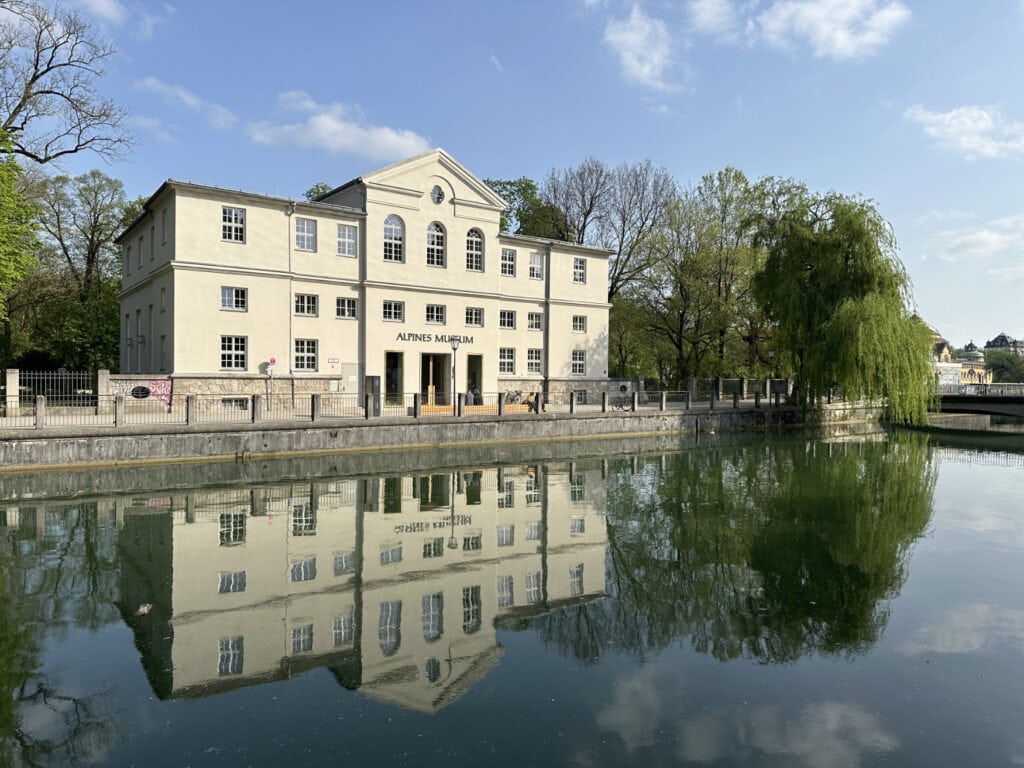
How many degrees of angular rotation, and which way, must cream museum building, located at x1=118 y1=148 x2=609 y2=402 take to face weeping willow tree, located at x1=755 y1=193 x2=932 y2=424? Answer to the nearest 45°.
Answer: approximately 45° to its left

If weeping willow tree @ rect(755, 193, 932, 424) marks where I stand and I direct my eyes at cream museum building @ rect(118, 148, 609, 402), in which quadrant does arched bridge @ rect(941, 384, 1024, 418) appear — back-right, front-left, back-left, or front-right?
back-right

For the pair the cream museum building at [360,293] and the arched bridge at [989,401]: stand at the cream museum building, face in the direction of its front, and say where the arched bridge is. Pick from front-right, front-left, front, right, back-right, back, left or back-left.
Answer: front-left

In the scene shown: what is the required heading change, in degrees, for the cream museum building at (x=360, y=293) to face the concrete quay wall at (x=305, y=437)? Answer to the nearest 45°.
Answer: approximately 45° to its right

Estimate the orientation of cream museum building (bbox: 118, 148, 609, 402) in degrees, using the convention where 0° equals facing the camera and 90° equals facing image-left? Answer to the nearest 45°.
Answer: approximately 315°
